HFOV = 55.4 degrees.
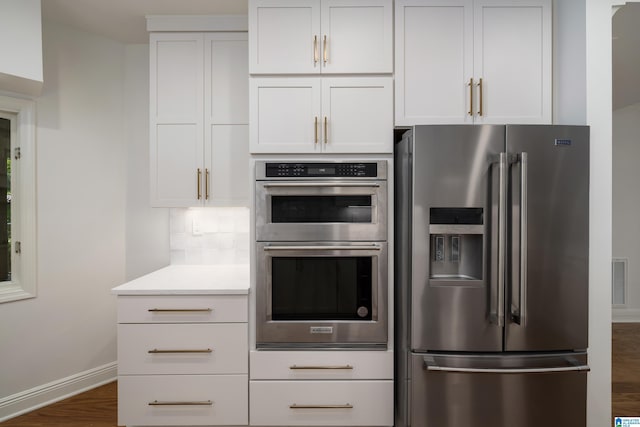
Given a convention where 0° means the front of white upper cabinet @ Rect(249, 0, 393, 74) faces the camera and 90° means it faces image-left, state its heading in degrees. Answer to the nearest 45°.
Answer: approximately 0°
